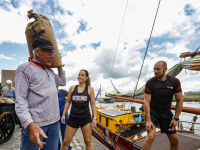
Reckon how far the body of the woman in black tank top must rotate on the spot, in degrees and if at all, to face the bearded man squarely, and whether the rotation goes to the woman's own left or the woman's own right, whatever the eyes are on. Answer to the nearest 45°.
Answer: approximately 90° to the woman's own left

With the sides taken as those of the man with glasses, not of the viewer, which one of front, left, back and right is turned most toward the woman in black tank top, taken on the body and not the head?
left

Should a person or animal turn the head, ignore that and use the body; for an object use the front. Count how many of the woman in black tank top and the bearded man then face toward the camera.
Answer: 2

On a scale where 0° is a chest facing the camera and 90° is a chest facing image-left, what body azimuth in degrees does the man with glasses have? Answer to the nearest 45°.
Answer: approximately 315°

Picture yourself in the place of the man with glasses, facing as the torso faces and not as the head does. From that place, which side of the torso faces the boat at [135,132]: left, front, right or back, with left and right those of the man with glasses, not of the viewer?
left

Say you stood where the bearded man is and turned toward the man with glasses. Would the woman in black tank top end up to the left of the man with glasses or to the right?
right

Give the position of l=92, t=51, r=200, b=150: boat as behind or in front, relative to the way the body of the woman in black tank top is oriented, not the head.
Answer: behind

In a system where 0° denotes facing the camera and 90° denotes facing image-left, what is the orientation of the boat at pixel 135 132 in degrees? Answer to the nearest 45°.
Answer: approximately 315°
